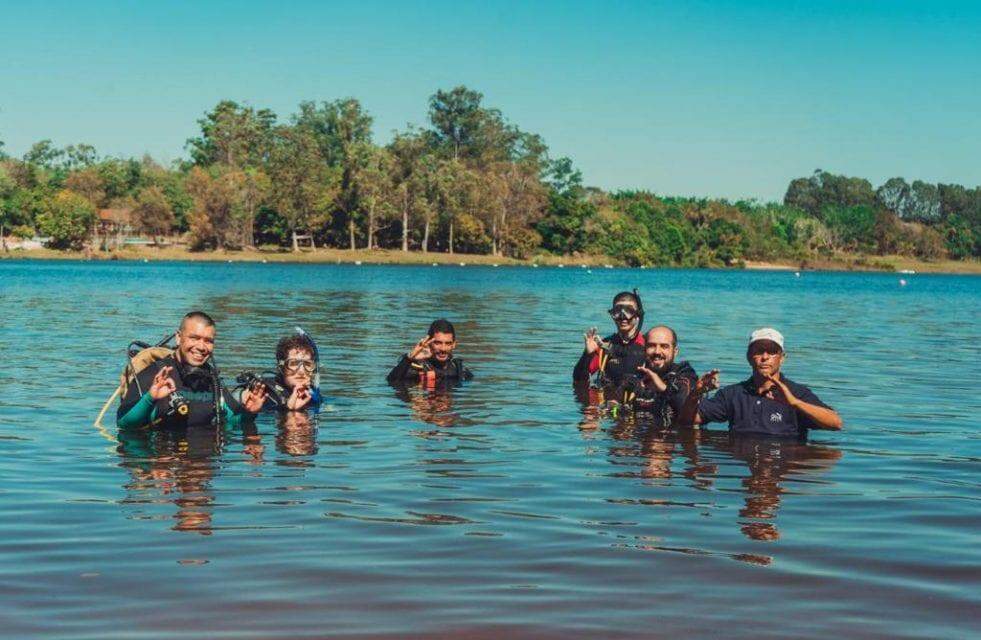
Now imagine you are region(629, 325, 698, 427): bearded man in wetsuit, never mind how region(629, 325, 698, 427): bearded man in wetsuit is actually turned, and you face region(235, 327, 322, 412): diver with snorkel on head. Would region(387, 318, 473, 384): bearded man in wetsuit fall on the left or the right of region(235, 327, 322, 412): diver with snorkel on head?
right

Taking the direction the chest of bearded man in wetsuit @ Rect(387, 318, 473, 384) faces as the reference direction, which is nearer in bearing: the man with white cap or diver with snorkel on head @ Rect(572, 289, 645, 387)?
the man with white cap

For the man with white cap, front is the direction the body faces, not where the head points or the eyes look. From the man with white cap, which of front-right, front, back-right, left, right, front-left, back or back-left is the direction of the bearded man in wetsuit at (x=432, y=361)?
back-right

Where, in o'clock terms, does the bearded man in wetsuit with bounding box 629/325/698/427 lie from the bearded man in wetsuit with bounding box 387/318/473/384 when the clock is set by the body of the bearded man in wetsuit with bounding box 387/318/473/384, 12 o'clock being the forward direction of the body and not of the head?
the bearded man in wetsuit with bounding box 629/325/698/427 is roughly at 11 o'clock from the bearded man in wetsuit with bounding box 387/318/473/384.

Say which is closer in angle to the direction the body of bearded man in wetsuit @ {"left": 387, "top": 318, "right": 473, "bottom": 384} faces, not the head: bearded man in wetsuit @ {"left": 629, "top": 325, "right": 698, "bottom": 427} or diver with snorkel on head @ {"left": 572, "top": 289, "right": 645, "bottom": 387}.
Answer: the bearded man in wetsuit

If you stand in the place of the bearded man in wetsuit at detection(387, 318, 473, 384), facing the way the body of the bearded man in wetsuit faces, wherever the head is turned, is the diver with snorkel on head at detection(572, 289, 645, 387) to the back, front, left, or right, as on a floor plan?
left

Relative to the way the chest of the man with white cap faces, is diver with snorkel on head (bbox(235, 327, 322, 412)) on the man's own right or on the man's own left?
on the man's own right

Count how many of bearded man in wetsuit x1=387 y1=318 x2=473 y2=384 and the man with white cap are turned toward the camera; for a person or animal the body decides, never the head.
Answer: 2

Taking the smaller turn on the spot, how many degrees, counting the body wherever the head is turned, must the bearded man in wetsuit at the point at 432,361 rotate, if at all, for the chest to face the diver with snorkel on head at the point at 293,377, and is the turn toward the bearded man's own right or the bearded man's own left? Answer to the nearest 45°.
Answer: approximately 45° to the bearded man's own right
